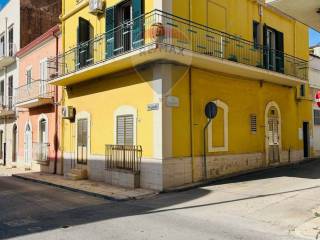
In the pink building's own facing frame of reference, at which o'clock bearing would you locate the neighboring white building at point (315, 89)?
The neighboring white building is roughly at 8 o'clock from the pink building.

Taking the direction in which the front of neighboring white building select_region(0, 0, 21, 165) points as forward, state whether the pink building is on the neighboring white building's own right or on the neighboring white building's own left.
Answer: on the neighboring white building's own left

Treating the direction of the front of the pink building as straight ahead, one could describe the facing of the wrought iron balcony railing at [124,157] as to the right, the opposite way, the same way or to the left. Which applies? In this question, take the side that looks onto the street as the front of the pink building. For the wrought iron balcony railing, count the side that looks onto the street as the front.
the same way

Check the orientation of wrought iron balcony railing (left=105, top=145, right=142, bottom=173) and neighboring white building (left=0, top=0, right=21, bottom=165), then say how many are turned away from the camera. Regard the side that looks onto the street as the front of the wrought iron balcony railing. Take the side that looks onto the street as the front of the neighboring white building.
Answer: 0

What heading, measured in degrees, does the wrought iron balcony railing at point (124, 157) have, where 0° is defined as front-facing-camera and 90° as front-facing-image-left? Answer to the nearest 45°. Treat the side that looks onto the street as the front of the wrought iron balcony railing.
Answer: approximately 45°

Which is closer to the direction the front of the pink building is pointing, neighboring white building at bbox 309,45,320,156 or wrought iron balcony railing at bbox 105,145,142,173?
the wrought iron balcony railing

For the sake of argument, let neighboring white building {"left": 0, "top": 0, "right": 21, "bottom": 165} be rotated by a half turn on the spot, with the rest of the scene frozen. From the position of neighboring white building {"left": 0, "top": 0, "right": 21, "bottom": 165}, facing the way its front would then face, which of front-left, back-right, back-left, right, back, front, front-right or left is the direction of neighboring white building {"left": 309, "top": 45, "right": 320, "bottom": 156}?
right

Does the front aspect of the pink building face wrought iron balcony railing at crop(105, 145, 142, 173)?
no

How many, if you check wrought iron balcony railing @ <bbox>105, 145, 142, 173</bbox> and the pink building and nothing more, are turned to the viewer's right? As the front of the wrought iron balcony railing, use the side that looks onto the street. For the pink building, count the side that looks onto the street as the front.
0

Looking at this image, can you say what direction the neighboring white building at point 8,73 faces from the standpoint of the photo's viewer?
facing the viewer and to the left of the viewer

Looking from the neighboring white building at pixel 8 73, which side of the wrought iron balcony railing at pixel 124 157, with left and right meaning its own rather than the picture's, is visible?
right

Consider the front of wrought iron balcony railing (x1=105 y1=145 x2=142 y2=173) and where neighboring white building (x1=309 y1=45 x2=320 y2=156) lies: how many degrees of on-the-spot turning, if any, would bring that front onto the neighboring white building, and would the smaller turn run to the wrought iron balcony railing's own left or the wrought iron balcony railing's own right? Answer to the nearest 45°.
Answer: approximately 180°

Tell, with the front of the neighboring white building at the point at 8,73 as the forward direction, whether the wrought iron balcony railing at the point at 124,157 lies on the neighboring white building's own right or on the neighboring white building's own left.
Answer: on the neighboring white building's own left

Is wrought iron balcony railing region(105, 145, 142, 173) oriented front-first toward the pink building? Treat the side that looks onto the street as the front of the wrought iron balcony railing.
no

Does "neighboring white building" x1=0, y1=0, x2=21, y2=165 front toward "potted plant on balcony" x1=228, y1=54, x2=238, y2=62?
no

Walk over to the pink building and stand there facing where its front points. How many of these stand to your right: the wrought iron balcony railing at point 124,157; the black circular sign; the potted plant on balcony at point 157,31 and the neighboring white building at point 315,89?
0

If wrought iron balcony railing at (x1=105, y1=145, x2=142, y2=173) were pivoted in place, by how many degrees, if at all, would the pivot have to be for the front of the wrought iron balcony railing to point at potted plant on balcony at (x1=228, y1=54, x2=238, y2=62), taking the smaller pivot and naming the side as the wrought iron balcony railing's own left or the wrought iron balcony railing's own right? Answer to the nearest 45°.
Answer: approximately 135° to the wrought iron balcony railing's own left

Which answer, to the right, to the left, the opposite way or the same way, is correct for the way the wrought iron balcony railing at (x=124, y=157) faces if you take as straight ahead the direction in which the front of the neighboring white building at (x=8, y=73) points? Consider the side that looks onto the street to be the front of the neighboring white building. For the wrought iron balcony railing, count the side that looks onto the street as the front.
the same way
